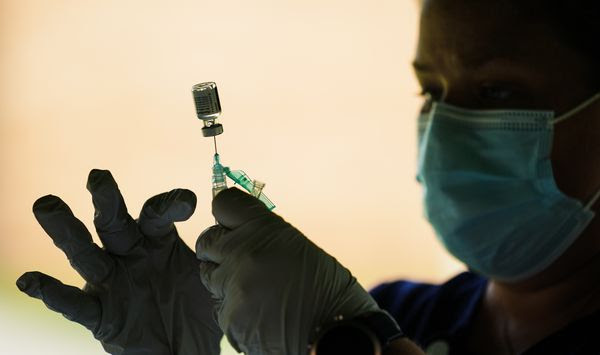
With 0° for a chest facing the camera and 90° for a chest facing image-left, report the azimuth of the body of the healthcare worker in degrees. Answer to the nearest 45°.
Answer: approximately 45°
